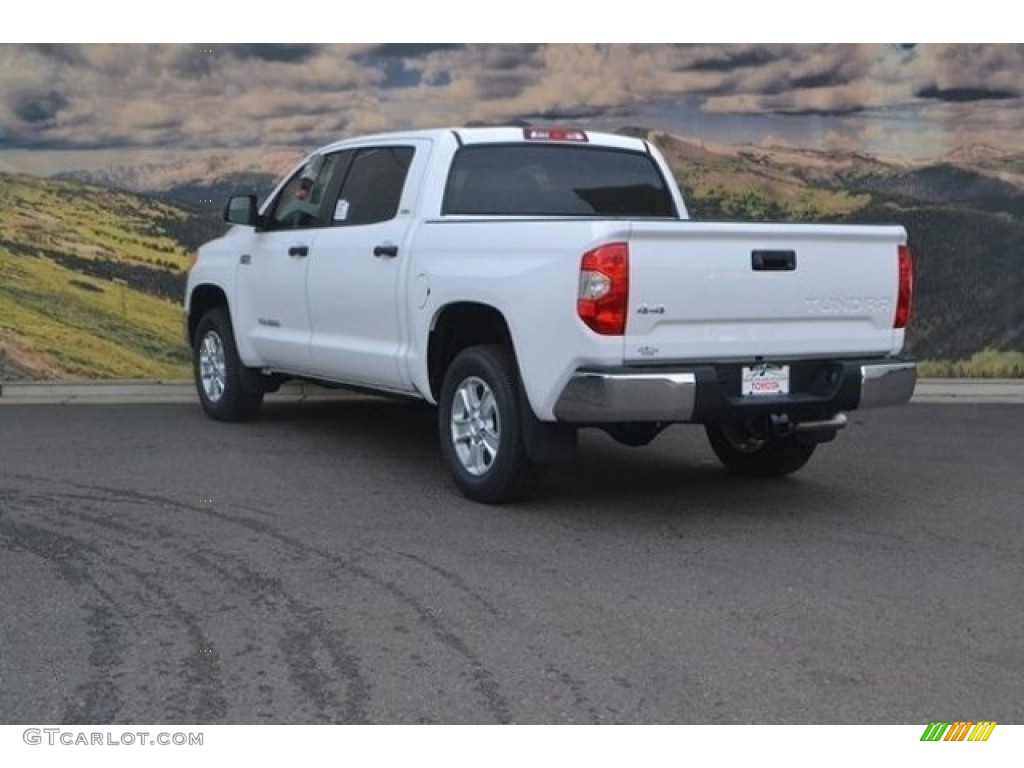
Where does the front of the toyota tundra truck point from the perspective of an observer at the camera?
facing away from the viewer and to the left of the viewer
